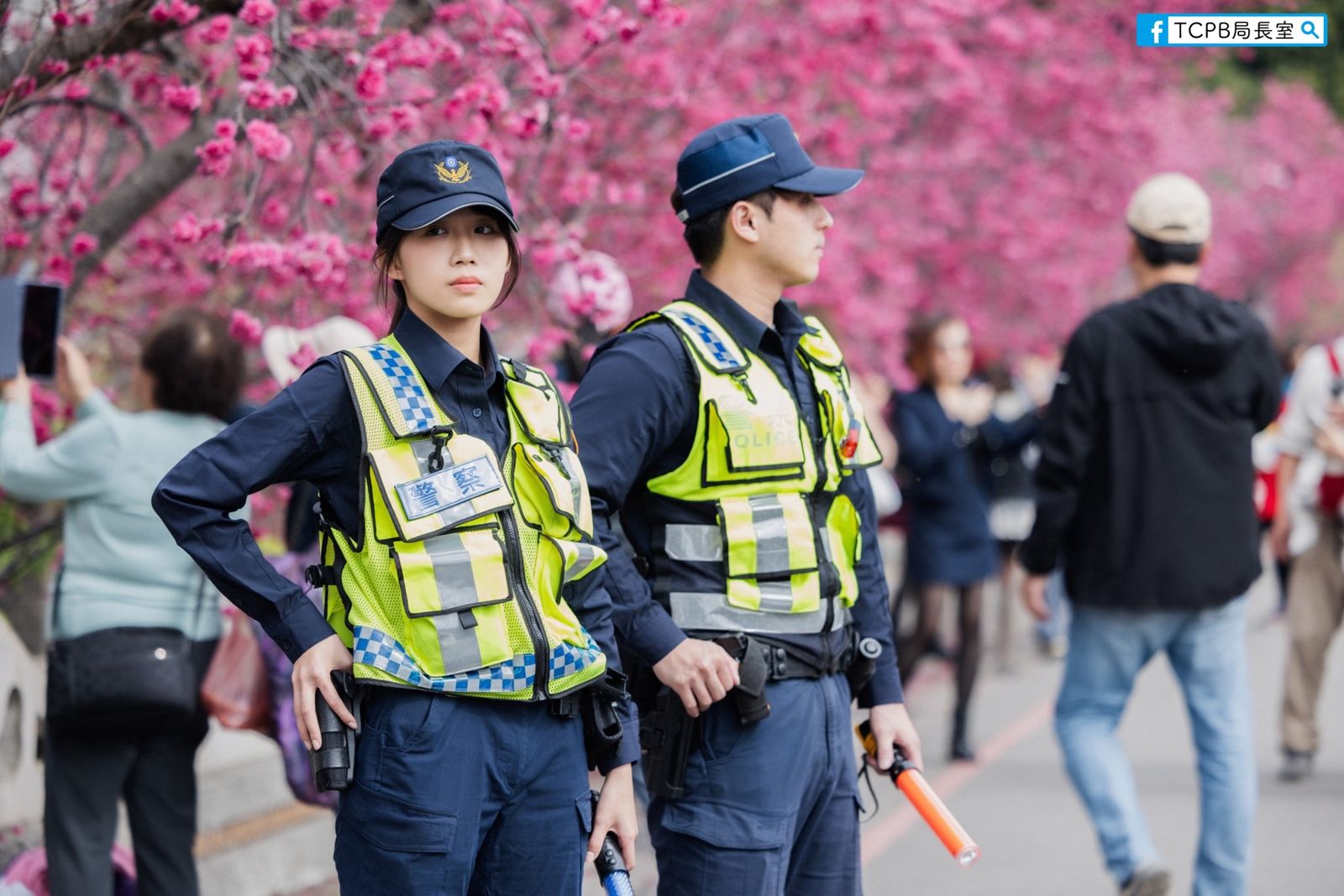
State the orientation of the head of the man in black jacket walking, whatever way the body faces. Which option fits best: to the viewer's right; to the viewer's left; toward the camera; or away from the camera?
away from the camera

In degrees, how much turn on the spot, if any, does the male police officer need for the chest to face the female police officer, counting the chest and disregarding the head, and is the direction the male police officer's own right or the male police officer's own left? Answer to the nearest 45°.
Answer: approximately 90° to the male police officer's own right

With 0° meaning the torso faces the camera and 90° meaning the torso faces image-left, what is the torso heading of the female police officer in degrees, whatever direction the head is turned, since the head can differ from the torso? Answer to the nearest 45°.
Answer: approximately 315°

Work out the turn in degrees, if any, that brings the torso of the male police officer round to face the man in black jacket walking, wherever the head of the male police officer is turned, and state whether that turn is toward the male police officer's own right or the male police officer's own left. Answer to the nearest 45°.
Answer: approximately 90° to the male police officer's own left

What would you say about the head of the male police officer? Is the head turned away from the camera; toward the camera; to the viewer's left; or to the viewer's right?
to the viewer's right

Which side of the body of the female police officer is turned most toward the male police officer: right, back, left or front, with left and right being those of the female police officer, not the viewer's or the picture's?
left

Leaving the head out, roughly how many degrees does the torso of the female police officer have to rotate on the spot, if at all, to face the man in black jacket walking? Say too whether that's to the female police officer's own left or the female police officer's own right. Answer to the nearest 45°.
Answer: approximately 90° to the female police officer's own left

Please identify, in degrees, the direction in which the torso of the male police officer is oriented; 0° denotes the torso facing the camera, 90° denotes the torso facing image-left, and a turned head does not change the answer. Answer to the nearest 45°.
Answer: approximately 315°
